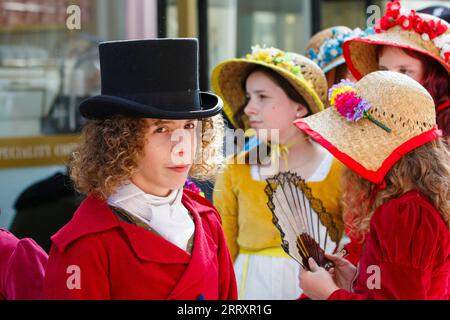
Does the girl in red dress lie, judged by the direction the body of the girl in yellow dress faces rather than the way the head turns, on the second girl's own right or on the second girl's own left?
on the second girl's own left

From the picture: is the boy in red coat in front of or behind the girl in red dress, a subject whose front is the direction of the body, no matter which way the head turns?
in front

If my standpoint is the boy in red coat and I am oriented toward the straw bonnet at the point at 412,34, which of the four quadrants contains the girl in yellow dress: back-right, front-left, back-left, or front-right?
front-left

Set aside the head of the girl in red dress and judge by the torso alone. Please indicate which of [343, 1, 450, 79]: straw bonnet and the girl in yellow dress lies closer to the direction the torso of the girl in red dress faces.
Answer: the girl in yellow dress

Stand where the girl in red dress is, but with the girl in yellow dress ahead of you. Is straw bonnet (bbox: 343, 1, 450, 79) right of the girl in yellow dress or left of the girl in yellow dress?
right

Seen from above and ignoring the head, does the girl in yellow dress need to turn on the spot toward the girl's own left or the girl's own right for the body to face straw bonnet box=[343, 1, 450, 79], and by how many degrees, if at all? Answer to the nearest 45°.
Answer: approximately 135° to the girl's own left

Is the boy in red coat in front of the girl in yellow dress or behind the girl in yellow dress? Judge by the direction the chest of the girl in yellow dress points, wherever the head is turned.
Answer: in front

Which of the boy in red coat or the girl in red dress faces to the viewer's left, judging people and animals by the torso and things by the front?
the girl in red dress

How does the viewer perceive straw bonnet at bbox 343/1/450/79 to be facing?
facing the viewer and to the left of the viewer

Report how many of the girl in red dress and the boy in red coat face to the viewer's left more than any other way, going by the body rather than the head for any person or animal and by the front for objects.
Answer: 1

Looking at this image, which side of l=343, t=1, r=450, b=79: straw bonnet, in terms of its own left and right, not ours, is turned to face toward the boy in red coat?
front

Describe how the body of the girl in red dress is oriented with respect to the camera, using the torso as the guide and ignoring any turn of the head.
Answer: to the viewer's left

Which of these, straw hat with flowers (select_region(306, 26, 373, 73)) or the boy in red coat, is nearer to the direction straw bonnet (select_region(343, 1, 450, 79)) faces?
the boy in red coat

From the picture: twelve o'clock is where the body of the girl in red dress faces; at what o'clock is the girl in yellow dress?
The girl in yellow dress is roughly at 2 o'clock from the girl in red dress.

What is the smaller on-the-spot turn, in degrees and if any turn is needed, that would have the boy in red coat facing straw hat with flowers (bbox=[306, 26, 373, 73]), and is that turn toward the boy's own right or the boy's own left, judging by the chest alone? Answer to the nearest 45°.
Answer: approximately 90° to the boy's own left

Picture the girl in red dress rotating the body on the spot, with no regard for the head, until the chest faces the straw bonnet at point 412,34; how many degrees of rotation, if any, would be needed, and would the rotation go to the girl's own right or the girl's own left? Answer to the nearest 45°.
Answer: approximately 90° to the girl's own right

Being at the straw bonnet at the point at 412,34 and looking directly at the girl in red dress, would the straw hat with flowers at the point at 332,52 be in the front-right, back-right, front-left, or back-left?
back-right

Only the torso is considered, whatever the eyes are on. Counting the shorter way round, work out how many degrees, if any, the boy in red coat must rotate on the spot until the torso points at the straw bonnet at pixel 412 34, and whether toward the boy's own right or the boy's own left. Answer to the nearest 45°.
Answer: approximately 90° to the boy's own left
